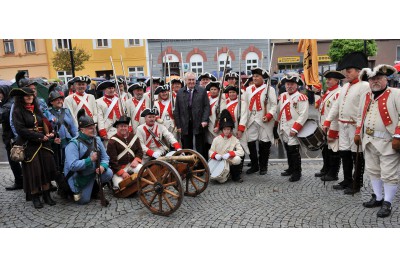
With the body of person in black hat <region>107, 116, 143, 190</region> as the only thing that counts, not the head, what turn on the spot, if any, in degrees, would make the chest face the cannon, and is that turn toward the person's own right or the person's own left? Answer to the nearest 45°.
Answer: approximately 45° to the person's own left

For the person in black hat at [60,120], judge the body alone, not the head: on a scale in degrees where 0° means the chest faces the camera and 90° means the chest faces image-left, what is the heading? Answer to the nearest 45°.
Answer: approximately 315°

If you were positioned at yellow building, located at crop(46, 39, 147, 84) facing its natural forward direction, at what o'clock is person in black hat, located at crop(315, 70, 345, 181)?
The person in black hat is roughly at 11 o'clock from the yellow building.

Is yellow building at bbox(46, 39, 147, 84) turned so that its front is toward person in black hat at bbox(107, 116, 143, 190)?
yes

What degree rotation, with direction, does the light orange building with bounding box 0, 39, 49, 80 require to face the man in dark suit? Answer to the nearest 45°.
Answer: approximately 45° to its left

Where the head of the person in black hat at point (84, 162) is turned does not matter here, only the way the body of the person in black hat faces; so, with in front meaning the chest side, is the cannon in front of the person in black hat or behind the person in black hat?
in front

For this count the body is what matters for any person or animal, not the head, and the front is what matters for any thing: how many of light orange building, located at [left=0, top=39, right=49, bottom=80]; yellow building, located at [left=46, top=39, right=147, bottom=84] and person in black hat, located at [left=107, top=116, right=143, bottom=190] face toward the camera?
3

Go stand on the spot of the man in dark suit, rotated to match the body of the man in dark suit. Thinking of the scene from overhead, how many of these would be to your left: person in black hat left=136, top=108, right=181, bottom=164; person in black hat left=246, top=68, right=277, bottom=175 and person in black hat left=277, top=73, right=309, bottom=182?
2
